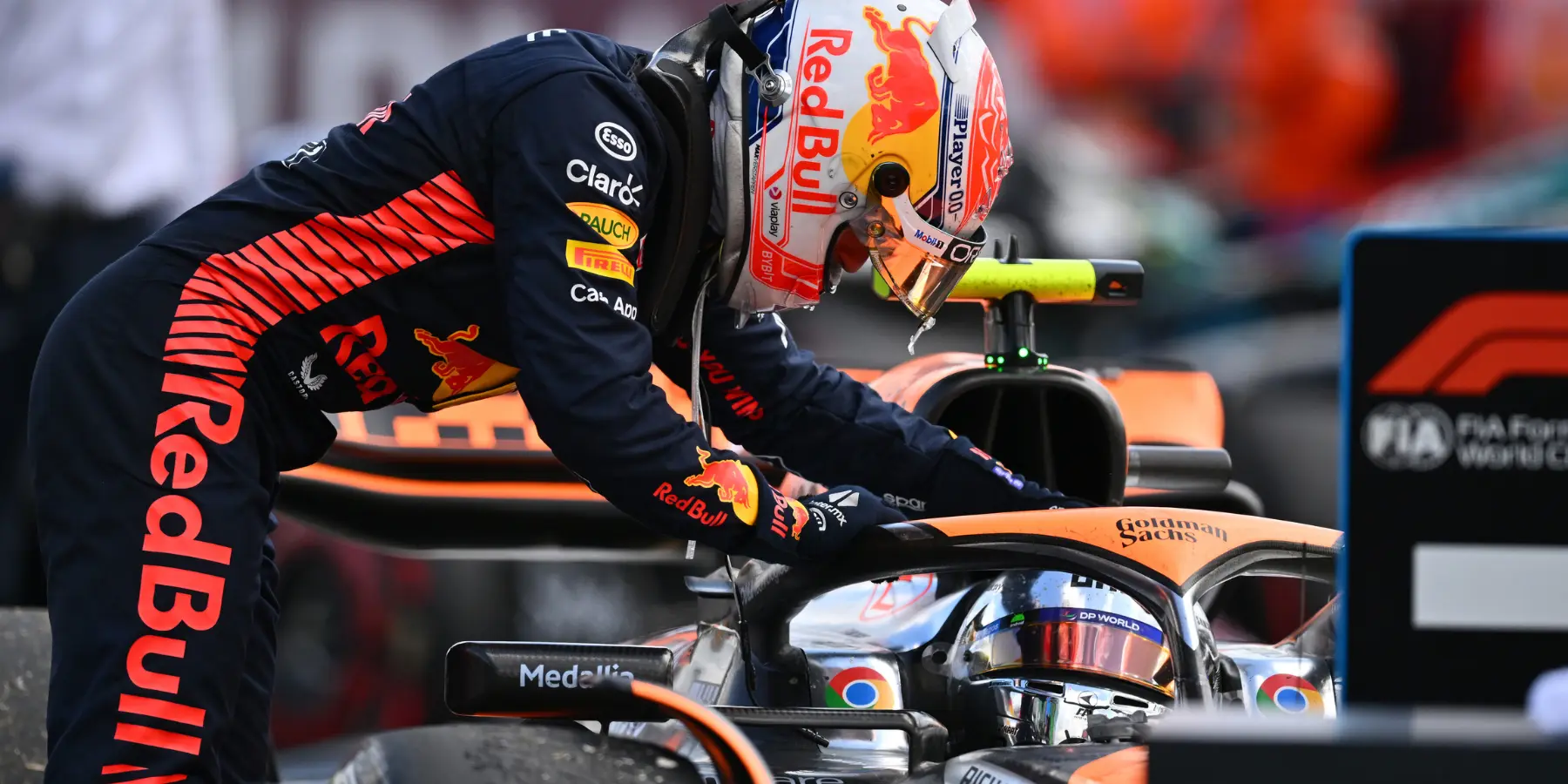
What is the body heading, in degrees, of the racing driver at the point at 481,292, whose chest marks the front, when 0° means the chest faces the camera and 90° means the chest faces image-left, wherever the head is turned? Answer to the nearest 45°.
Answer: approximately 270°

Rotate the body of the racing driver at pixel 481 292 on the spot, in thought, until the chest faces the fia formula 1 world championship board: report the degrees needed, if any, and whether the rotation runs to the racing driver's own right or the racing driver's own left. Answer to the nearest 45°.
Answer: approximately 45° to the racing driver's own right
